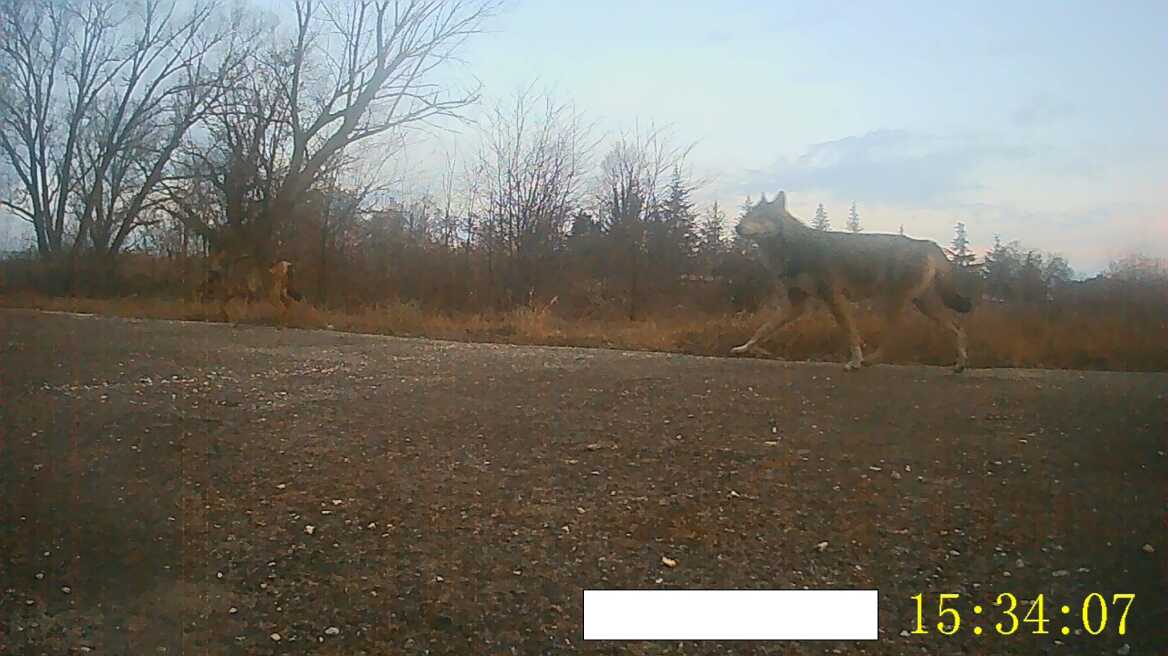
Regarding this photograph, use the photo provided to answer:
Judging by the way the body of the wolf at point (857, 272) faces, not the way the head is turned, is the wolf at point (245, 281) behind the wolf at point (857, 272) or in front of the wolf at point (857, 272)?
in front

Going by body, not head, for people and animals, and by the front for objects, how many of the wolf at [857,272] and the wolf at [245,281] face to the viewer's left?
1

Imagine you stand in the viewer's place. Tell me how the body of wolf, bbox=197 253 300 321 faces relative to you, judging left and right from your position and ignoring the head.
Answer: facing to the right of the viewer

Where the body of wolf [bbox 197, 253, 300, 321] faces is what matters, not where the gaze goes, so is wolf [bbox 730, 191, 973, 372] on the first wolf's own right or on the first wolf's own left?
on the first wolf's own right

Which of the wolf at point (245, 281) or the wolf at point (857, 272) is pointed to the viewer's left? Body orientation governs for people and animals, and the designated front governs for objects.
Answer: the wolf at point (857, 272)

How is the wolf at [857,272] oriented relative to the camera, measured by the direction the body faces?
to the viewer's left
